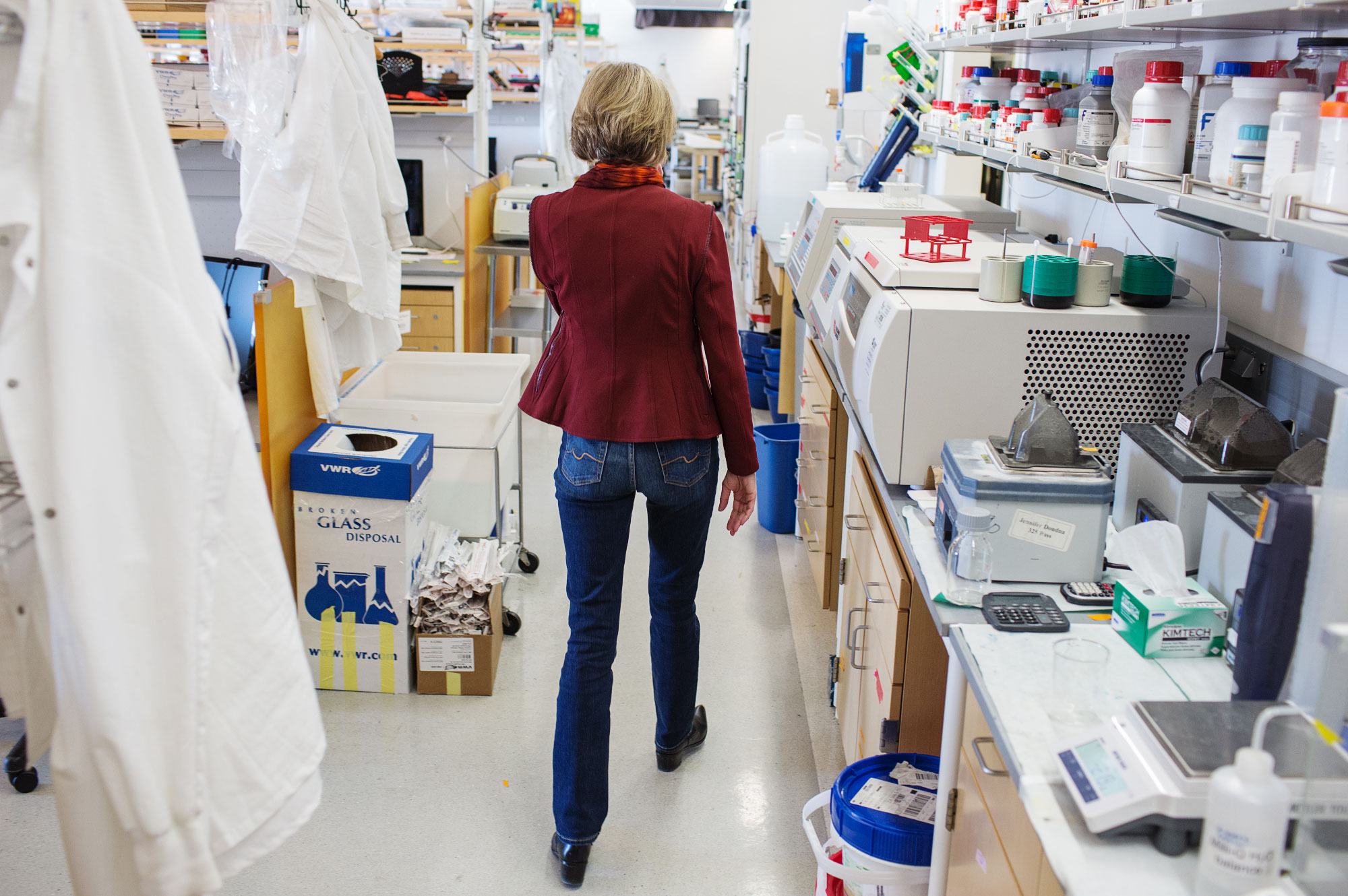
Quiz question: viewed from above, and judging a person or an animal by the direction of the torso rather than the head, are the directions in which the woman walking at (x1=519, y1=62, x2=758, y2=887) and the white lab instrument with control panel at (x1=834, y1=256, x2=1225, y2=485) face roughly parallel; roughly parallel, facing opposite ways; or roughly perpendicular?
roughly perpendicular

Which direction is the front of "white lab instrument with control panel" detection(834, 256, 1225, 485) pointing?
to the viewer's left

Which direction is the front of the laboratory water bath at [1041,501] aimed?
to the viewer's left

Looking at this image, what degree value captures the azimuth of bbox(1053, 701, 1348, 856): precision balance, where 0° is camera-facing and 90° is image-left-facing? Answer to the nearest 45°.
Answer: approximately 45°

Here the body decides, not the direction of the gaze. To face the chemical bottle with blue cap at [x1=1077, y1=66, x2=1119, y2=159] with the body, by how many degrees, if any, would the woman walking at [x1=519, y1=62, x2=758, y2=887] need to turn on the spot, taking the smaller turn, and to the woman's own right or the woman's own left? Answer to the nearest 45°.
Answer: approximately 90° to the woman's own right

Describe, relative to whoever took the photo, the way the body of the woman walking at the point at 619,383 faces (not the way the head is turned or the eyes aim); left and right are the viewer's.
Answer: facing away from the viewer
